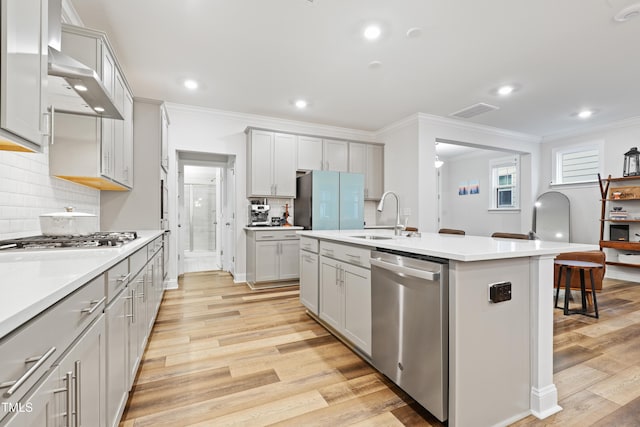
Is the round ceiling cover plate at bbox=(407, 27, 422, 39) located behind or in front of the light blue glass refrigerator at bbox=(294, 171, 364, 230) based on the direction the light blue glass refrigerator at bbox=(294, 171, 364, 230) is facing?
in front

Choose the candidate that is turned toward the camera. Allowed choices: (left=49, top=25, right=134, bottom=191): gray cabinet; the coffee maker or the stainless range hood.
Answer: the coffee maker

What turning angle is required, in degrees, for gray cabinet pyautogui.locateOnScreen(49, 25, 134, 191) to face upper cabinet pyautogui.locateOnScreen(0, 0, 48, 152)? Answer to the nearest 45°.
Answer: approximately 90° to its right

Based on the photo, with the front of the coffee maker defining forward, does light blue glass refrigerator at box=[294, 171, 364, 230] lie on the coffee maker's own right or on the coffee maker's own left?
on the coffee maker's own left

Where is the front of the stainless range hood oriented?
to the viewer's right

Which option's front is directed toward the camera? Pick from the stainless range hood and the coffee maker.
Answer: the coffee maker

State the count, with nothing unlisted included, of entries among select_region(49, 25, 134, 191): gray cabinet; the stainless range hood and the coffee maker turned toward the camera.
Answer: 1

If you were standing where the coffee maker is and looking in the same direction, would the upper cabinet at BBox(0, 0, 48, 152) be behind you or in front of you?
in front

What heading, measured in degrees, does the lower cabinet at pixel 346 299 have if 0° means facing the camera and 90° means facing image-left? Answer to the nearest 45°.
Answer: approximately 45°

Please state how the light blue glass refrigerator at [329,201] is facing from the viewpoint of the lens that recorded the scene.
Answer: facing the viewer and to the right of the viewer

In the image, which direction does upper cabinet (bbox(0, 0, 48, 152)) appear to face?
to the viewer's right

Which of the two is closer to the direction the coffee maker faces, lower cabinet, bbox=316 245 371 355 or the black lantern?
the lower cabinet

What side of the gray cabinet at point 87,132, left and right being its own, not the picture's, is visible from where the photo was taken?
right

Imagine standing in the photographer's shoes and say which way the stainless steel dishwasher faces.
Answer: facing the viewer and to the left of the viewer

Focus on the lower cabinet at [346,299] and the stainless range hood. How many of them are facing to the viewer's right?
1

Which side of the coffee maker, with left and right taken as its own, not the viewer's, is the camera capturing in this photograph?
front

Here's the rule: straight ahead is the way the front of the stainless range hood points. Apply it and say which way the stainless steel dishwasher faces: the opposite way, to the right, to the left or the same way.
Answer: the opposite way
